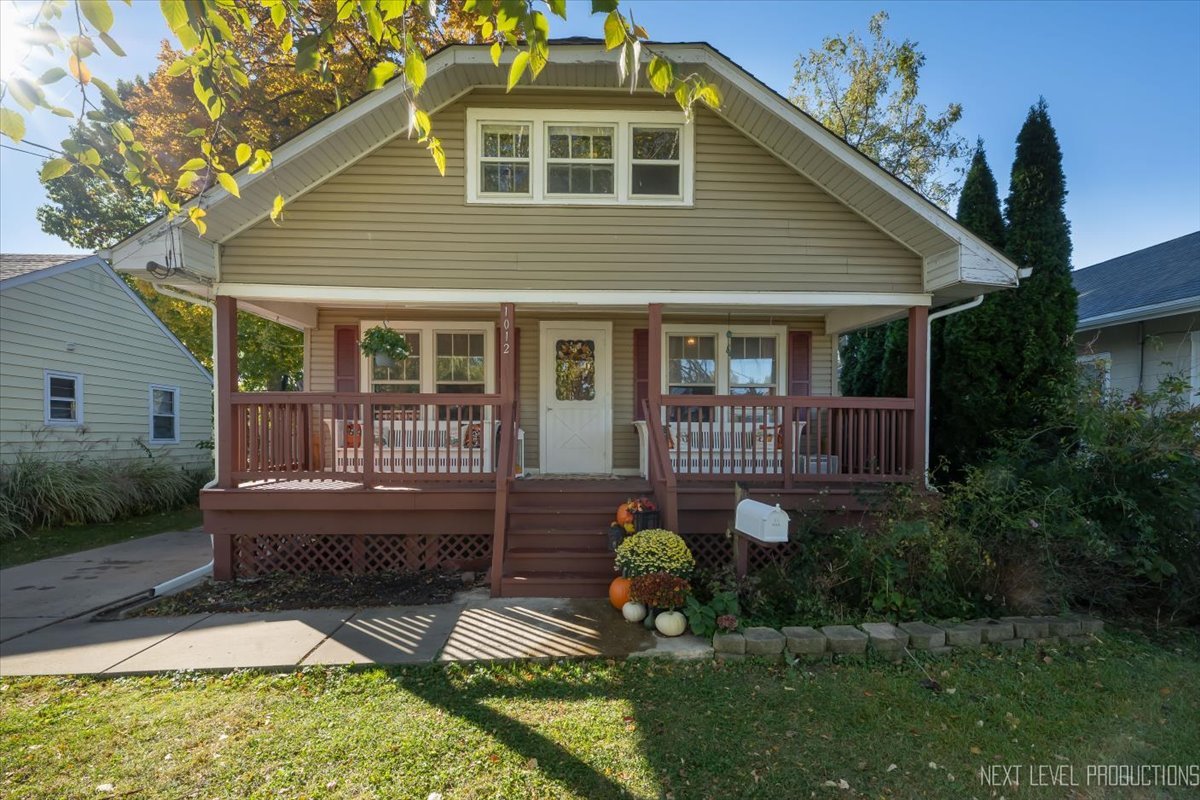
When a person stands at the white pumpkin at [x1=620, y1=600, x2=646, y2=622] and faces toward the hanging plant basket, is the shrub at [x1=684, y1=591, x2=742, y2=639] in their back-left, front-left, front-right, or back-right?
back-right

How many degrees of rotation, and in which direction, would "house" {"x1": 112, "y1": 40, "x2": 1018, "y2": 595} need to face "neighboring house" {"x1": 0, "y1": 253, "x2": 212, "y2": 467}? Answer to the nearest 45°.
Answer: approximately 135° to its right

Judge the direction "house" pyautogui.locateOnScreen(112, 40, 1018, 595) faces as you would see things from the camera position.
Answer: facing the viewer

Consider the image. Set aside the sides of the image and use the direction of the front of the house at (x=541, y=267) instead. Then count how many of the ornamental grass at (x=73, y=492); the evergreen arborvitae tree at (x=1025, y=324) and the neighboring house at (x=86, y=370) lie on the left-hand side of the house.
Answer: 1

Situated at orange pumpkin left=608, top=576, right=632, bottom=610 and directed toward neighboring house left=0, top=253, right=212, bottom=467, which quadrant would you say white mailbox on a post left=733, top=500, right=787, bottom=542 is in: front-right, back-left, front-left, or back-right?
back-right

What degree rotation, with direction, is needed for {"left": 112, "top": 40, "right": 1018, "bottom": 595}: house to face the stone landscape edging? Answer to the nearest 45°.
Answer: approximately 45° to its left

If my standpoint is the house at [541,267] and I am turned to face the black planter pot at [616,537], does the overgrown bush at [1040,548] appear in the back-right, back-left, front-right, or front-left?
front-left

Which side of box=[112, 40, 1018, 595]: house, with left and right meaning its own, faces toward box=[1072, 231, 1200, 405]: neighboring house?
left
